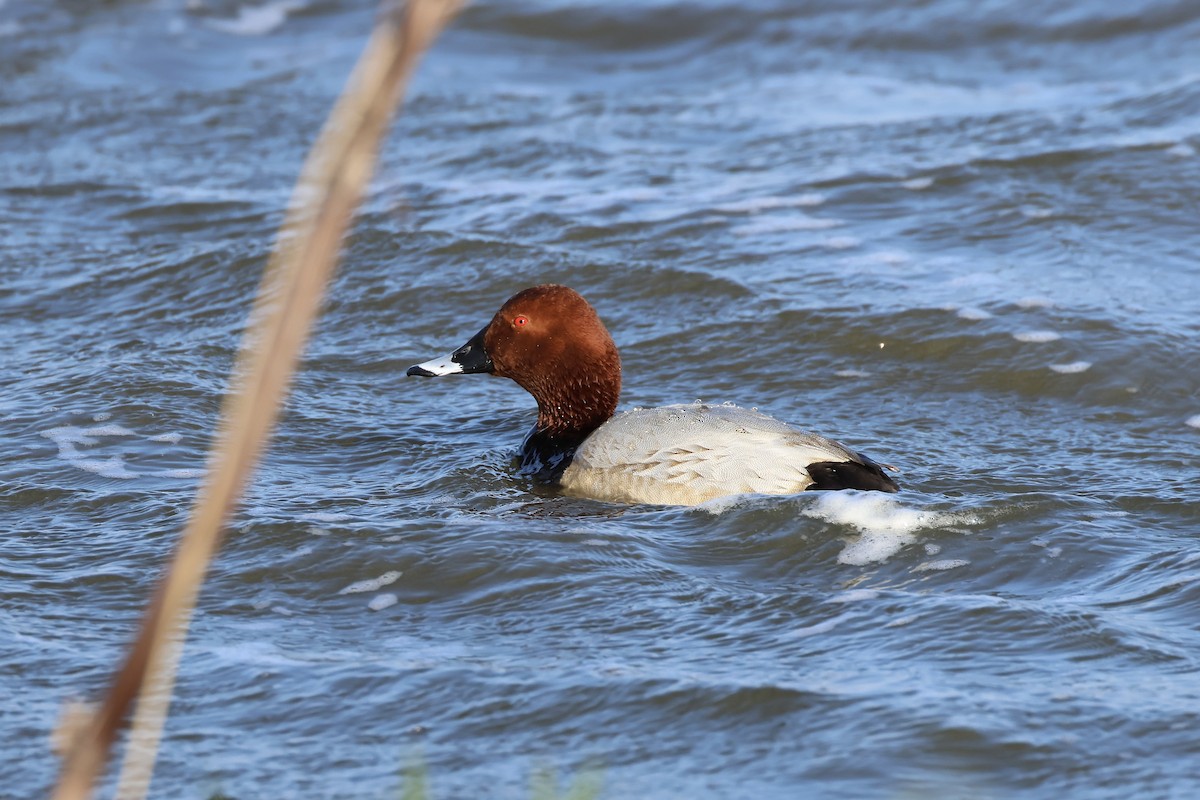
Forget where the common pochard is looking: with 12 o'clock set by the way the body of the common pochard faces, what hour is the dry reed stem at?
The dry reed stem is roughly at 9 o'clock from the common pochard.

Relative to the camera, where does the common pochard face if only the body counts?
to the viewer's left
